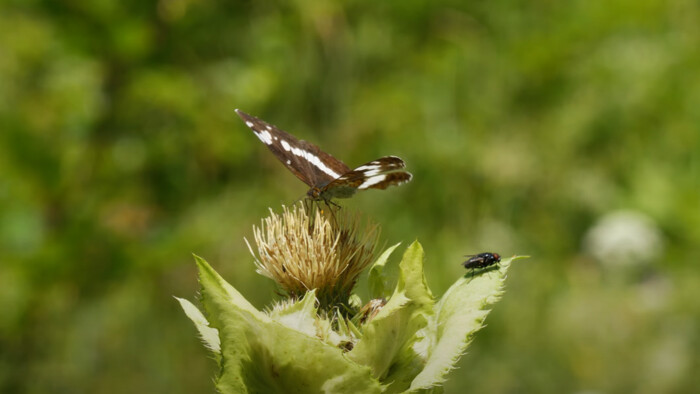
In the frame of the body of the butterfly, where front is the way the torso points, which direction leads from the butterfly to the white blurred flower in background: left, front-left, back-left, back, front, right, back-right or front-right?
back

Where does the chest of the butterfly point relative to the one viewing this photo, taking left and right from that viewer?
facing the viewer and to the left of the viewer

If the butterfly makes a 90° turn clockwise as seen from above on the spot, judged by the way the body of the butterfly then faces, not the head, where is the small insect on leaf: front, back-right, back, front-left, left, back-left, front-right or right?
back
